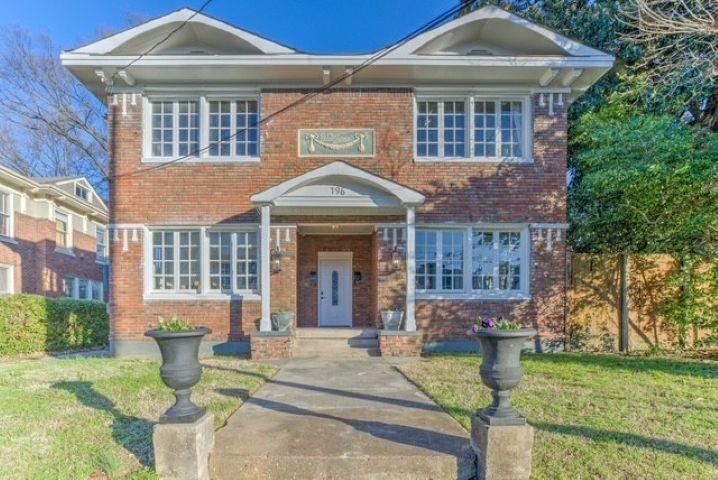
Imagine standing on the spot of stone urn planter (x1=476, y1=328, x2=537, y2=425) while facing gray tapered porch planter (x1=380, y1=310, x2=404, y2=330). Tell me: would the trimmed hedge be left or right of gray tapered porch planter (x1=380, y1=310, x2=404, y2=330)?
left

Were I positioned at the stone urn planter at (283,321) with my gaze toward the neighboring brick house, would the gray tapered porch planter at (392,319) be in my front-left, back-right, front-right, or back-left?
back-right

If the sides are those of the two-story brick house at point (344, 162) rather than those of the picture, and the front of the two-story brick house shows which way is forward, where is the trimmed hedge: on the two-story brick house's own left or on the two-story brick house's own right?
on the two-story brick house's own right

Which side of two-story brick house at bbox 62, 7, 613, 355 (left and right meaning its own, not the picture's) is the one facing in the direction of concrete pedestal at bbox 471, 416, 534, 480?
front

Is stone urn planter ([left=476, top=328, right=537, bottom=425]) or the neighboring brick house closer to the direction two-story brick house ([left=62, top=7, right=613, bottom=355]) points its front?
the stone urn planter

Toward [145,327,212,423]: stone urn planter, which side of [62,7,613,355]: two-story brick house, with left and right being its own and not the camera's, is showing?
front

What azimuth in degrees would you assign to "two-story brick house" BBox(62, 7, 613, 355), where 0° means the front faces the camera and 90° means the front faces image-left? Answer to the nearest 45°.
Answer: approximately 0°

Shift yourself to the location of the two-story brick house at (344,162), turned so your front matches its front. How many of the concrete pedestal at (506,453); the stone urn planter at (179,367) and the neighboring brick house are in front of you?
2

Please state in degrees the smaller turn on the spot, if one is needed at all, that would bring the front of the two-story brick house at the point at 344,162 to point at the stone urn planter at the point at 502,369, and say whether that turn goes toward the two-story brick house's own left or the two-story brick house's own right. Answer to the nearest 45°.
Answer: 0° — it already faces it

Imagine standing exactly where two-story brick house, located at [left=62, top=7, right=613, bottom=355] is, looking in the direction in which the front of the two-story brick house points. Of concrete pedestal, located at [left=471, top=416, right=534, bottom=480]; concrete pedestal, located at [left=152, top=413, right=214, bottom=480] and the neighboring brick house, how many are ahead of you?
2

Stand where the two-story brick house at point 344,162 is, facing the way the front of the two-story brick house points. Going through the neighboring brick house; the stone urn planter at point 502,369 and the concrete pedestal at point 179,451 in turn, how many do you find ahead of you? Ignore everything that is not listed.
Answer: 2

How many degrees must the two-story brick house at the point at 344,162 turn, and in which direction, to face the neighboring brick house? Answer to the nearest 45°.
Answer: approximately 135° to its right
